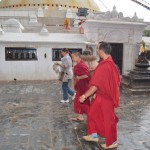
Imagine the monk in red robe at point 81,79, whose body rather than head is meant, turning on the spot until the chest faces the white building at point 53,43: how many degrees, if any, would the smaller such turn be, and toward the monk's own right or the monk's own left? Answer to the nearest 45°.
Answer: approximately 90° to the monk's own right

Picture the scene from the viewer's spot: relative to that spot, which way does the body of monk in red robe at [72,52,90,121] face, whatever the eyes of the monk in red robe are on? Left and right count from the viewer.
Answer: facing to the left of the viewer

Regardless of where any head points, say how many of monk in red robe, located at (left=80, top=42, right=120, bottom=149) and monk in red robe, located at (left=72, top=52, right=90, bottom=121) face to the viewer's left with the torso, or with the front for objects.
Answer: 2

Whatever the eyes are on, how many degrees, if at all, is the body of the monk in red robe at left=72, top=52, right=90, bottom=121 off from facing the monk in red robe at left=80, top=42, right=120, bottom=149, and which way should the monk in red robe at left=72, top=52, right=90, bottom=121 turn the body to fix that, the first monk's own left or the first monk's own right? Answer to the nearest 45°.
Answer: approximately 90° to the first monk's own left

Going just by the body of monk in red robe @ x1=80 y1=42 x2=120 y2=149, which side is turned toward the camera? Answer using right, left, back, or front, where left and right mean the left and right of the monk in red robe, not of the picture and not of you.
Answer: left

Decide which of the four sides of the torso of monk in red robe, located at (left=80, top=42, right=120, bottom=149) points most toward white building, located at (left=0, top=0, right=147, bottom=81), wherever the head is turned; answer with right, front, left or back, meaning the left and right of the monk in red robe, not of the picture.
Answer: right
